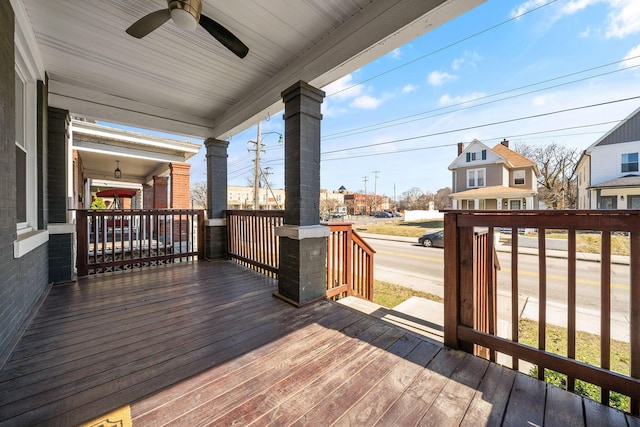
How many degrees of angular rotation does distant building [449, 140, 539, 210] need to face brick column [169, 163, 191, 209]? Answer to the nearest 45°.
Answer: approximately 45° to its right

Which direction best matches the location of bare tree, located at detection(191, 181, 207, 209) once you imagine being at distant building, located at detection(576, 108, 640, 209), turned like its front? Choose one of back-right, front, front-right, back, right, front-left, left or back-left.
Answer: right

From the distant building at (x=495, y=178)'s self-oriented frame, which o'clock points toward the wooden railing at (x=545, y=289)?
The wooden railing is roughly at 12 o'clock from the distant building.

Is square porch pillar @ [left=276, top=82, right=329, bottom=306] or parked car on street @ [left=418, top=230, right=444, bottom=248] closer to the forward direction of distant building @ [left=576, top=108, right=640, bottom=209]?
the square porch pillar

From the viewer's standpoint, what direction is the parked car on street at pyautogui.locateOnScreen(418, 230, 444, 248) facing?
to the viewer's left

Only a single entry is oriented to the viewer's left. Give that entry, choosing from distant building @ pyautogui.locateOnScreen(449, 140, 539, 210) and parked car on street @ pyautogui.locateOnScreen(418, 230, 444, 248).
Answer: the parked car on street

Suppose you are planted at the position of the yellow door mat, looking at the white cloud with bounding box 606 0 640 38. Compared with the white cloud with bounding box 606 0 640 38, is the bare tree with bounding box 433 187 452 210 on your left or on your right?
left

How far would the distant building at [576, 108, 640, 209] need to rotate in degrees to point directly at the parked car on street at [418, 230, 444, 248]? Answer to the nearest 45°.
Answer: approximately 45° to its right

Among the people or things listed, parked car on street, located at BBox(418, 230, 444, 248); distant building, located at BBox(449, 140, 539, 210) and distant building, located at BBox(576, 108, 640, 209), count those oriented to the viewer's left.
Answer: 1

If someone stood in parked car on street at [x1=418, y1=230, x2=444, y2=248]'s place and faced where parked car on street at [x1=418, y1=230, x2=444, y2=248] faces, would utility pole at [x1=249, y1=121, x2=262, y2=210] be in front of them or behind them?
in front
